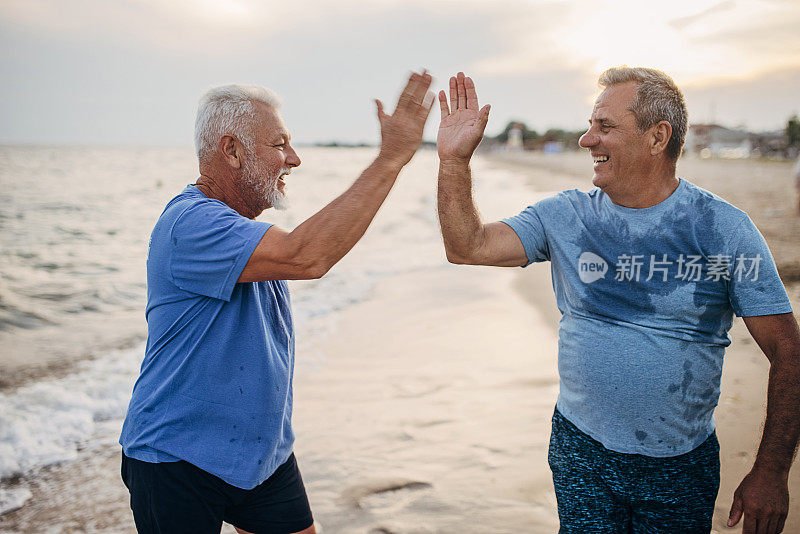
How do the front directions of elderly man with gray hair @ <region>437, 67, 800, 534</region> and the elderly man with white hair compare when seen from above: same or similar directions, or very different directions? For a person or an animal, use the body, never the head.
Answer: very different directions

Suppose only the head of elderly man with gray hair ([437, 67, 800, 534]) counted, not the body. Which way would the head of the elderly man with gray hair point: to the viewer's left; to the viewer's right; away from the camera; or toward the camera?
to the viewer's left

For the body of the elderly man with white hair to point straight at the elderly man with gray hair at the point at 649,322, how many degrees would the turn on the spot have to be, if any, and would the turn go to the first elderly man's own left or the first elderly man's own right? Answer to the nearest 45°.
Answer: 0° — they already face them

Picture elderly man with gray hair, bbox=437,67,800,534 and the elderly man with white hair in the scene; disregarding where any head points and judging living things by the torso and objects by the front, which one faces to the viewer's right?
the elderly man with white hair

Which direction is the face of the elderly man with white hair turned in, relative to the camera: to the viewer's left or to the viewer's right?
to the viewer's right

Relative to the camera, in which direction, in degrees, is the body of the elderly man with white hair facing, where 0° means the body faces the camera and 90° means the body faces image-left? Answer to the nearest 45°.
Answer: approximately 270°

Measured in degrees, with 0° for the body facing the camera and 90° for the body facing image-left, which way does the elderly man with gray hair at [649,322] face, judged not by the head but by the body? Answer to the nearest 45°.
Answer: approximately 45°

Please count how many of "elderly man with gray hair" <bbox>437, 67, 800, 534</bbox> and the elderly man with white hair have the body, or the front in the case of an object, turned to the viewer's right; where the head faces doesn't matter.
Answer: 1
